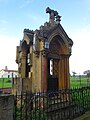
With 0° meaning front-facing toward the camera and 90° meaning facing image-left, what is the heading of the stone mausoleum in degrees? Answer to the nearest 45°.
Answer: approximately 315°

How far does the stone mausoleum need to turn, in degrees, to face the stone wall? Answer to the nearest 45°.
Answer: approximately 45° to its right
